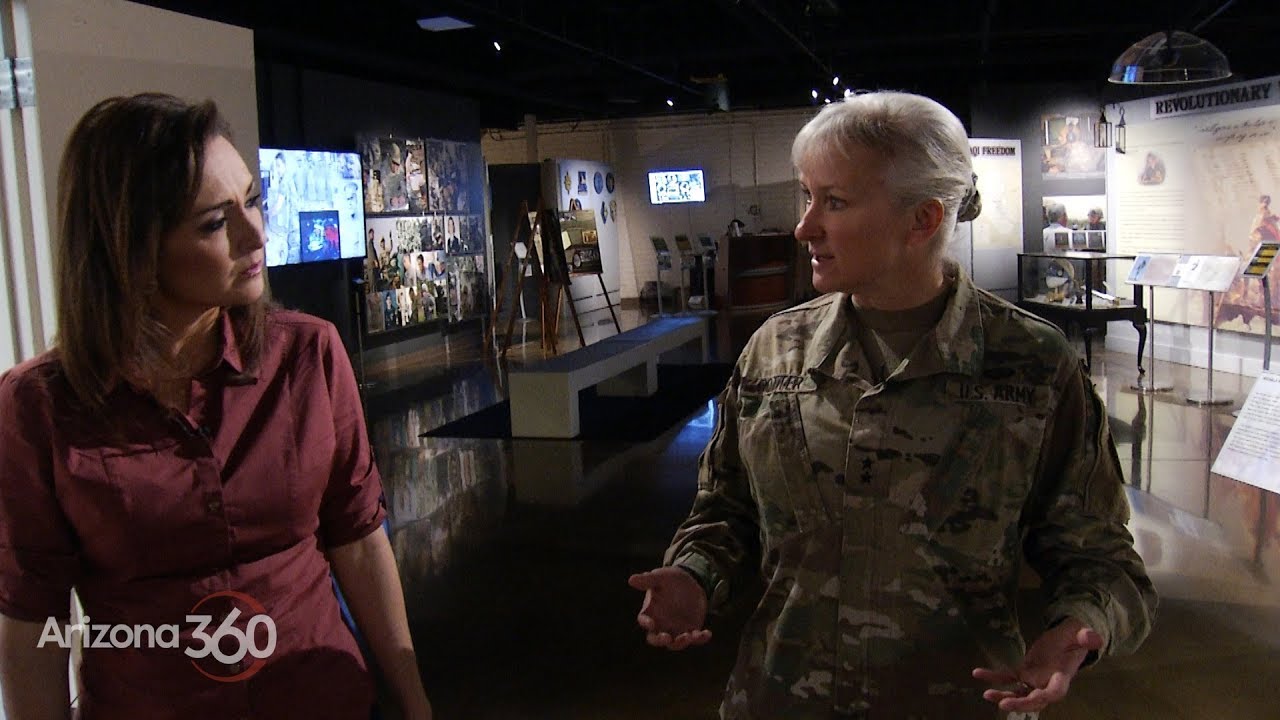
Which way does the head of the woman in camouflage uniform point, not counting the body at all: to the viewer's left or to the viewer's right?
to the viewer's left

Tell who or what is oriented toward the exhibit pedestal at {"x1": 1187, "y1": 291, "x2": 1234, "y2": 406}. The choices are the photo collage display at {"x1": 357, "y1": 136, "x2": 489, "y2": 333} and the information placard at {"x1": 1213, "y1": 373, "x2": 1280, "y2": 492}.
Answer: the photo collage display

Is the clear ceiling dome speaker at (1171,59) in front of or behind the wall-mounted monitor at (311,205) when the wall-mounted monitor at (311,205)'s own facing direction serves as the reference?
in front

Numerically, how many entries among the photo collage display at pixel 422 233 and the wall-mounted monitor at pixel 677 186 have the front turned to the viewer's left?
0

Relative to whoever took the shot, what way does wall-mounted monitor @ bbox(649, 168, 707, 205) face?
facing the viewer

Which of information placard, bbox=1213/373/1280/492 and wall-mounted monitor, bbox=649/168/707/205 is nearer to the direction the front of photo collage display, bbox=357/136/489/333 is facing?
the information placard

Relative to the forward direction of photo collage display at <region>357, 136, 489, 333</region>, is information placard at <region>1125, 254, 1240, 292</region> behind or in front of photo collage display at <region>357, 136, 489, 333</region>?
in front

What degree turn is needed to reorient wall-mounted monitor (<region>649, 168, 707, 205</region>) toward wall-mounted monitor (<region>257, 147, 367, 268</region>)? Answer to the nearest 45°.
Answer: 0° — it already faces it

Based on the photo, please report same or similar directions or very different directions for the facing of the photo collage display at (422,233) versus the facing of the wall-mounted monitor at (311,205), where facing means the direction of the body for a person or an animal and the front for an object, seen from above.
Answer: same or similar directions

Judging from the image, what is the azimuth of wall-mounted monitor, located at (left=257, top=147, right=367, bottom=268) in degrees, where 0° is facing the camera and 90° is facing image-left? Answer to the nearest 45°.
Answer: approximately 315°

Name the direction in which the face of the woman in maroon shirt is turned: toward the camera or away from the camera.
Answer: toward the camera

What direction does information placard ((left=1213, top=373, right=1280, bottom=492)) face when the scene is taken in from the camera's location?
facing the viewer and to the left of the viewer

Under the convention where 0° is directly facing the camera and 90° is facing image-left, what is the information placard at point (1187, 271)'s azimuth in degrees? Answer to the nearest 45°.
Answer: approximately 45°

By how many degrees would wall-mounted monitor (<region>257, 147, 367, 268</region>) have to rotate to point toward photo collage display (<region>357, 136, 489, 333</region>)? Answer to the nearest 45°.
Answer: approximately 90° to its left

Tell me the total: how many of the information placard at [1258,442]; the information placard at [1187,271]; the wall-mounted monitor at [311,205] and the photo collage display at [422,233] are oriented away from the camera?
0

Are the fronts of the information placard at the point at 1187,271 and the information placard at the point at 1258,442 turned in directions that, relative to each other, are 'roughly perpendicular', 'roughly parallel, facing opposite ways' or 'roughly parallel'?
roughly parallel

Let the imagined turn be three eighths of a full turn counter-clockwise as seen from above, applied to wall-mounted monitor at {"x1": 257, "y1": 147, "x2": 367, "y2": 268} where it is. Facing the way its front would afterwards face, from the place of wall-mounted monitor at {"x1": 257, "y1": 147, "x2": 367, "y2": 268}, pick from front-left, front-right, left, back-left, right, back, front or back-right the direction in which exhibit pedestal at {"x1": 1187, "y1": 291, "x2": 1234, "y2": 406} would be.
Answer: back-right

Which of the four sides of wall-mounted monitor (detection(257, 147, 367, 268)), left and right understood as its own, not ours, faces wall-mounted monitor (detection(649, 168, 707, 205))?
left

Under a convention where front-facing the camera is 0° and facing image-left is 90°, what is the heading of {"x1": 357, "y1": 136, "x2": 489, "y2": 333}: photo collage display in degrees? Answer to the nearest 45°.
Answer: approximately 315°
